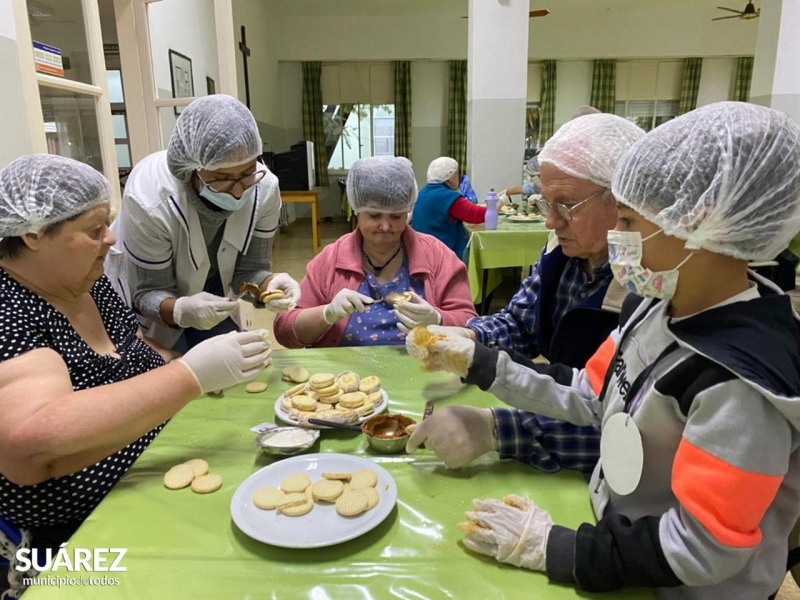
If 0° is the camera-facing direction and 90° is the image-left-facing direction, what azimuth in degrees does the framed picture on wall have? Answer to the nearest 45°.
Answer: approximately 315°

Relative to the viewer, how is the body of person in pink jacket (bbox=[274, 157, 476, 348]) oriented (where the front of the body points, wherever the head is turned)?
toward the camera

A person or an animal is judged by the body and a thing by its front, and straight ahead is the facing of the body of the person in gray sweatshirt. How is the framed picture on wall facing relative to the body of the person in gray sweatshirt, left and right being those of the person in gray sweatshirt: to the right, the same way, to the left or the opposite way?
the opposite way

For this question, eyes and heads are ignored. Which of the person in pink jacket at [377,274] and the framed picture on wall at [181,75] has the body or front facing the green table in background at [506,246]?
the framed picture on wall

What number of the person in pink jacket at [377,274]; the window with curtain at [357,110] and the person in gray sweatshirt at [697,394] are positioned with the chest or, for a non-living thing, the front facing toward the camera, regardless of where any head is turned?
2

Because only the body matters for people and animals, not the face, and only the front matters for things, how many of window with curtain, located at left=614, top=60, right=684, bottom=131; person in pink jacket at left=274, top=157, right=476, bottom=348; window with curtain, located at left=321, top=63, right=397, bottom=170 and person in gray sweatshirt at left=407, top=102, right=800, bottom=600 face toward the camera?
3

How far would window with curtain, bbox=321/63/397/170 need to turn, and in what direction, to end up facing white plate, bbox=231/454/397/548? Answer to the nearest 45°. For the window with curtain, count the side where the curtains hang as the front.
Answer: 0° — it already faces it

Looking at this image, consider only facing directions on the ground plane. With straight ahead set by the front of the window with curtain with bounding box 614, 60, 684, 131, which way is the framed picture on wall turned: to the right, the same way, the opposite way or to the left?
to the left

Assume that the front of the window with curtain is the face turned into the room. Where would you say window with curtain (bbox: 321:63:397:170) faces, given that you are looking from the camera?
facing the viewer

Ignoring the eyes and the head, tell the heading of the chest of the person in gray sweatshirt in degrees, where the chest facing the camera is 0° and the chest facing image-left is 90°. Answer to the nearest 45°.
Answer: approximately 90°

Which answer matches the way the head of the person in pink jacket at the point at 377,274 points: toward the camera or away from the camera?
toward the camera

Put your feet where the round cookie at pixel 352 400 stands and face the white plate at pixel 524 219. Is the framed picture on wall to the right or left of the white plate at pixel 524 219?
left

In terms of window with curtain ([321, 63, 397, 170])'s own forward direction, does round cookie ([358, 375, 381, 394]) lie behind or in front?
in front

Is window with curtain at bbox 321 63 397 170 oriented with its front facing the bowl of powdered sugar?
yes

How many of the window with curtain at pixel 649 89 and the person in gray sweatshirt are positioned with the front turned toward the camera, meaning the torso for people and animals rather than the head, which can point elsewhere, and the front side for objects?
1

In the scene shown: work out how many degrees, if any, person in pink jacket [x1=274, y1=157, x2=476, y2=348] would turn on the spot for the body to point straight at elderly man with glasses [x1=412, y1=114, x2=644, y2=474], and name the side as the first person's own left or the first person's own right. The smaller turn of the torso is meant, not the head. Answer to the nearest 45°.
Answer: approximately 45° to the first person's own left
